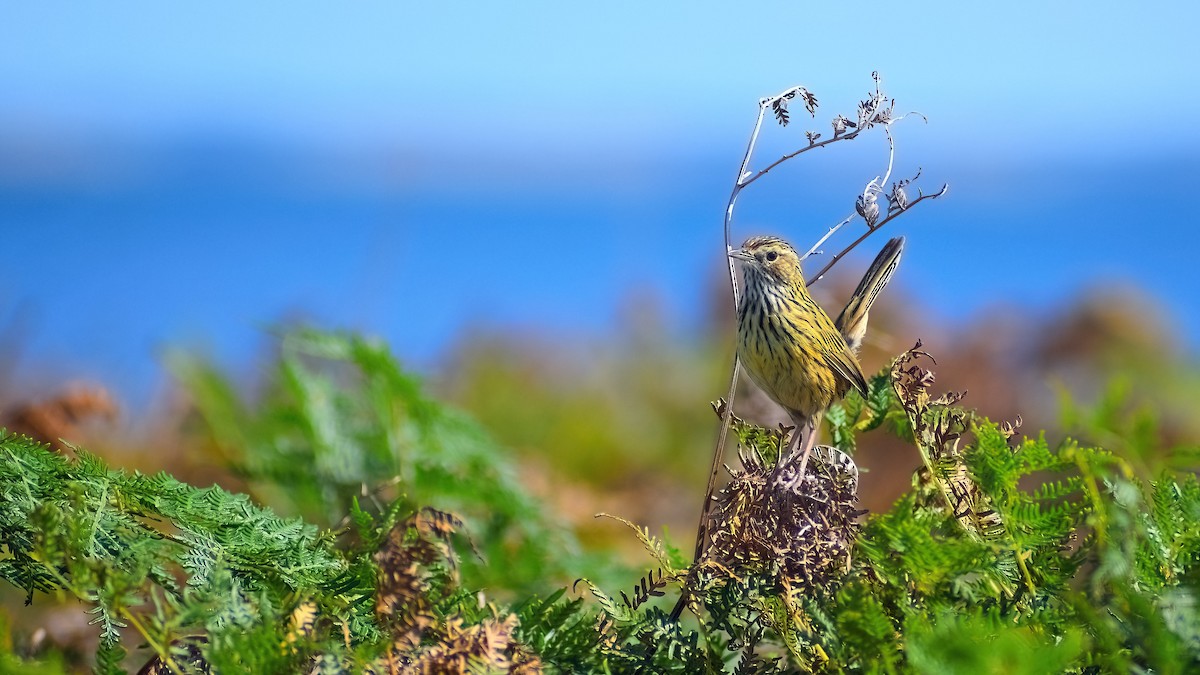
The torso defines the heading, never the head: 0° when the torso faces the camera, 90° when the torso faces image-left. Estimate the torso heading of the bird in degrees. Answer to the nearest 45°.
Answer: approximately 45°
